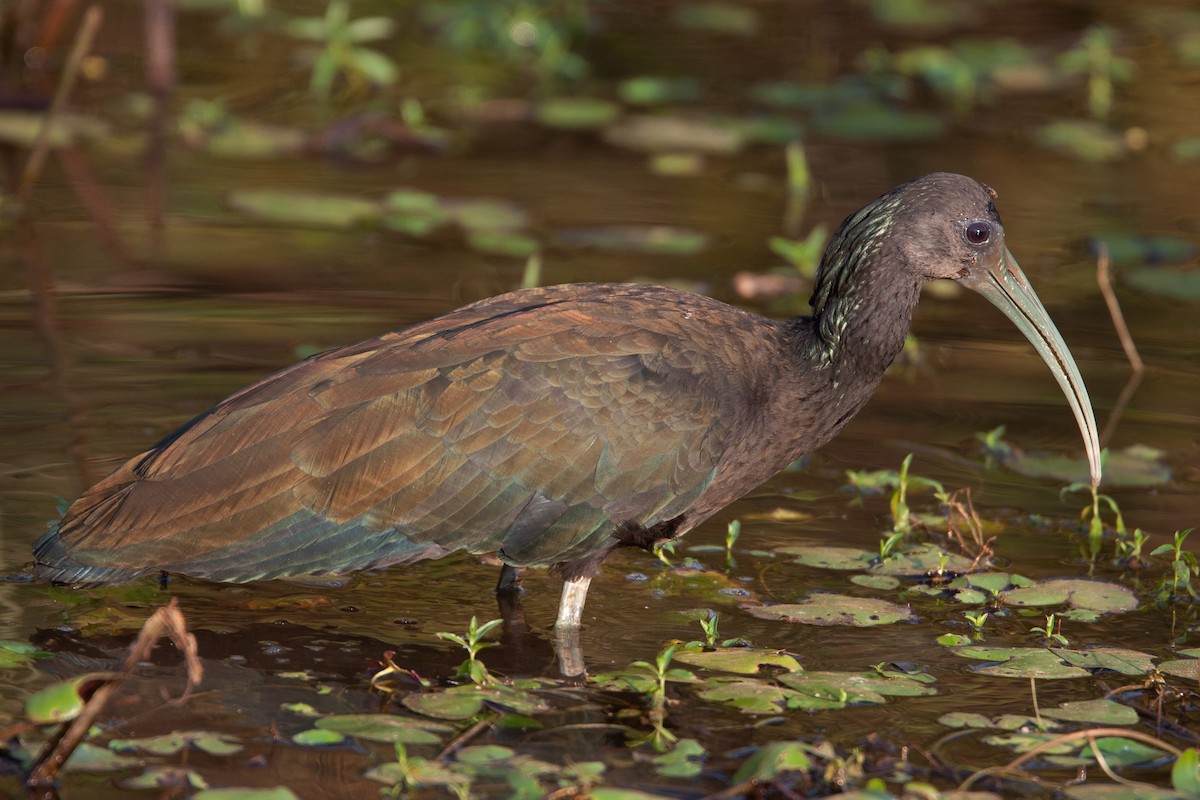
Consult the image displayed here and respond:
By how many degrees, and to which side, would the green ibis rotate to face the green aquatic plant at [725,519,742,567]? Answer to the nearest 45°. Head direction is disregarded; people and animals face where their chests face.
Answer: approximately 45° to its left

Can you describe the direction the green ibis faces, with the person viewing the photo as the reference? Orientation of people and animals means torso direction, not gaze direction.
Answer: facing to the right of the viewer

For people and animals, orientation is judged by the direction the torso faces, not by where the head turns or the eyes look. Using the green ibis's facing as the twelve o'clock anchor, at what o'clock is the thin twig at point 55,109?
The thin twig is roughly at 8 o'clock from the green ibis.

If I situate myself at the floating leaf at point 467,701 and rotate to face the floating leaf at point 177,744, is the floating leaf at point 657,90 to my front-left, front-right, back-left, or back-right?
back-right

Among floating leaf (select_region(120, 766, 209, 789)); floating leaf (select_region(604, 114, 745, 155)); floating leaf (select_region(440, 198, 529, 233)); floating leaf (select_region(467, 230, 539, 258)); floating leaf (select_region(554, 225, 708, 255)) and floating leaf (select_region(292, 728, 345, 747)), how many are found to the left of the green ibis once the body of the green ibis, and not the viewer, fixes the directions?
4

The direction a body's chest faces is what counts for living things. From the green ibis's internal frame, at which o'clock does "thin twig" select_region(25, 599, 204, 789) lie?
The thin twig is roughly at 4 o'clock from the green ibis.

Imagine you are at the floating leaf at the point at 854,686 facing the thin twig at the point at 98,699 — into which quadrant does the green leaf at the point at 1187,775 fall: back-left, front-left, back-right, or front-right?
back-left

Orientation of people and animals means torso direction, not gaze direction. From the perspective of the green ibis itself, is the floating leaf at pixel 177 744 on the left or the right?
on its right

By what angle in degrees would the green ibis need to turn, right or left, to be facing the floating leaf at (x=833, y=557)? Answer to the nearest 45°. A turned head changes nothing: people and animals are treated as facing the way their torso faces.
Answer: approximately 45° to its left

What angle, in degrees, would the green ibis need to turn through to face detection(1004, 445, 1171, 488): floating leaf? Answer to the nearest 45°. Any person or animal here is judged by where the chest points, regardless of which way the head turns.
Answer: approximately 45° to its left
